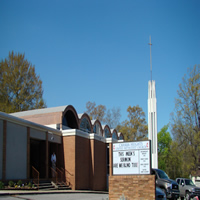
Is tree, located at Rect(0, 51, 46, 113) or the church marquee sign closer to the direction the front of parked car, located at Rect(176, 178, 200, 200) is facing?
the church marquee sign

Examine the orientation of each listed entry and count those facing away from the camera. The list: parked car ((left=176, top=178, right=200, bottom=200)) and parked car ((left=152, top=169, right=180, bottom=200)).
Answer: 0

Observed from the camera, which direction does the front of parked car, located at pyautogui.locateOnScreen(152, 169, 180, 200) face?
facing the viewer and to the right of the viewer

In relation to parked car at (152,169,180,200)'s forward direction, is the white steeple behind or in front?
behind

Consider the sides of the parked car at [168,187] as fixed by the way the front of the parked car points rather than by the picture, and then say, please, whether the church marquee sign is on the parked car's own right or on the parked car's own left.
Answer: on the parked car's own right

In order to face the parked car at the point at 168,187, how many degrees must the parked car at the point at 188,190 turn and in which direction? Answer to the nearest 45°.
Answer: approximately 45° to its right
